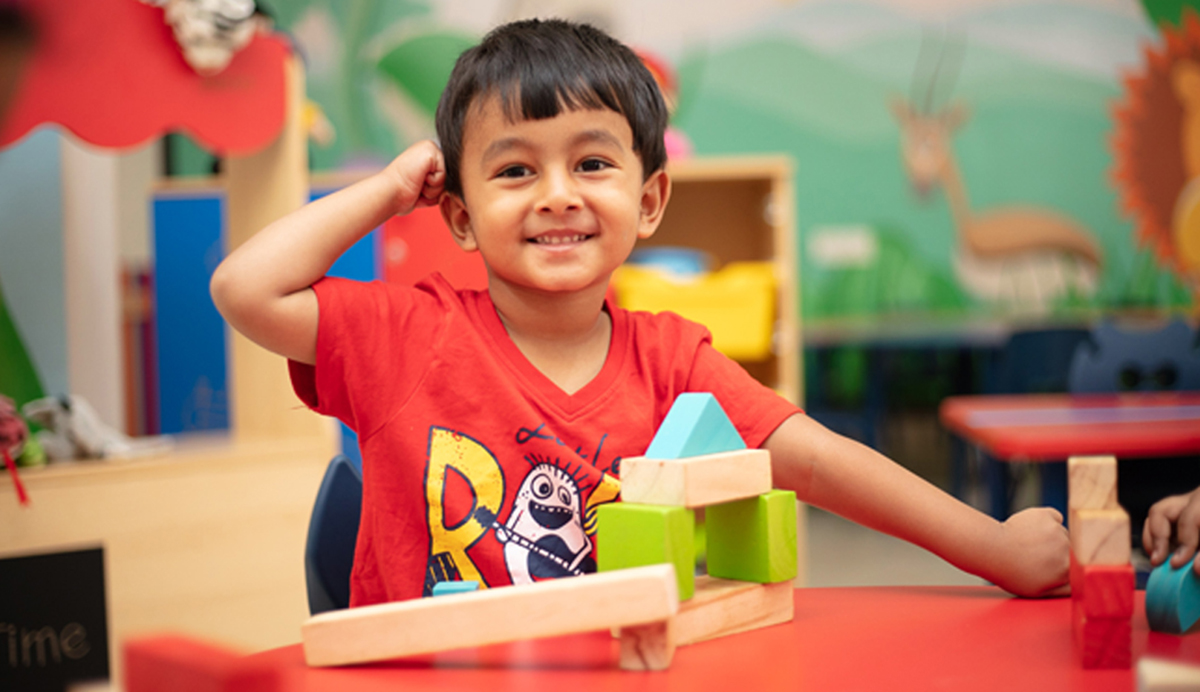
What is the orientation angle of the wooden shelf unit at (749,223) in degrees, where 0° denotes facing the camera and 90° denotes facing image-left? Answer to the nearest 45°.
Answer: approximately 0°

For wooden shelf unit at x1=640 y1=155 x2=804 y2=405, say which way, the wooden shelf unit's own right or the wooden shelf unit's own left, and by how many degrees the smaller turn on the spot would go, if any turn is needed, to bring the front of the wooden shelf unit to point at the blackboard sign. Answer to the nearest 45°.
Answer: approximately 45° to the wooden shelf unit's own right

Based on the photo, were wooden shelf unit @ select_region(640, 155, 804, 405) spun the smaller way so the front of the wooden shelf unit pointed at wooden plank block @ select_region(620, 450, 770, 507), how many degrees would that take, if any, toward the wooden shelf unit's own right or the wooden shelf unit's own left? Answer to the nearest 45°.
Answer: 0° — it already faces it
